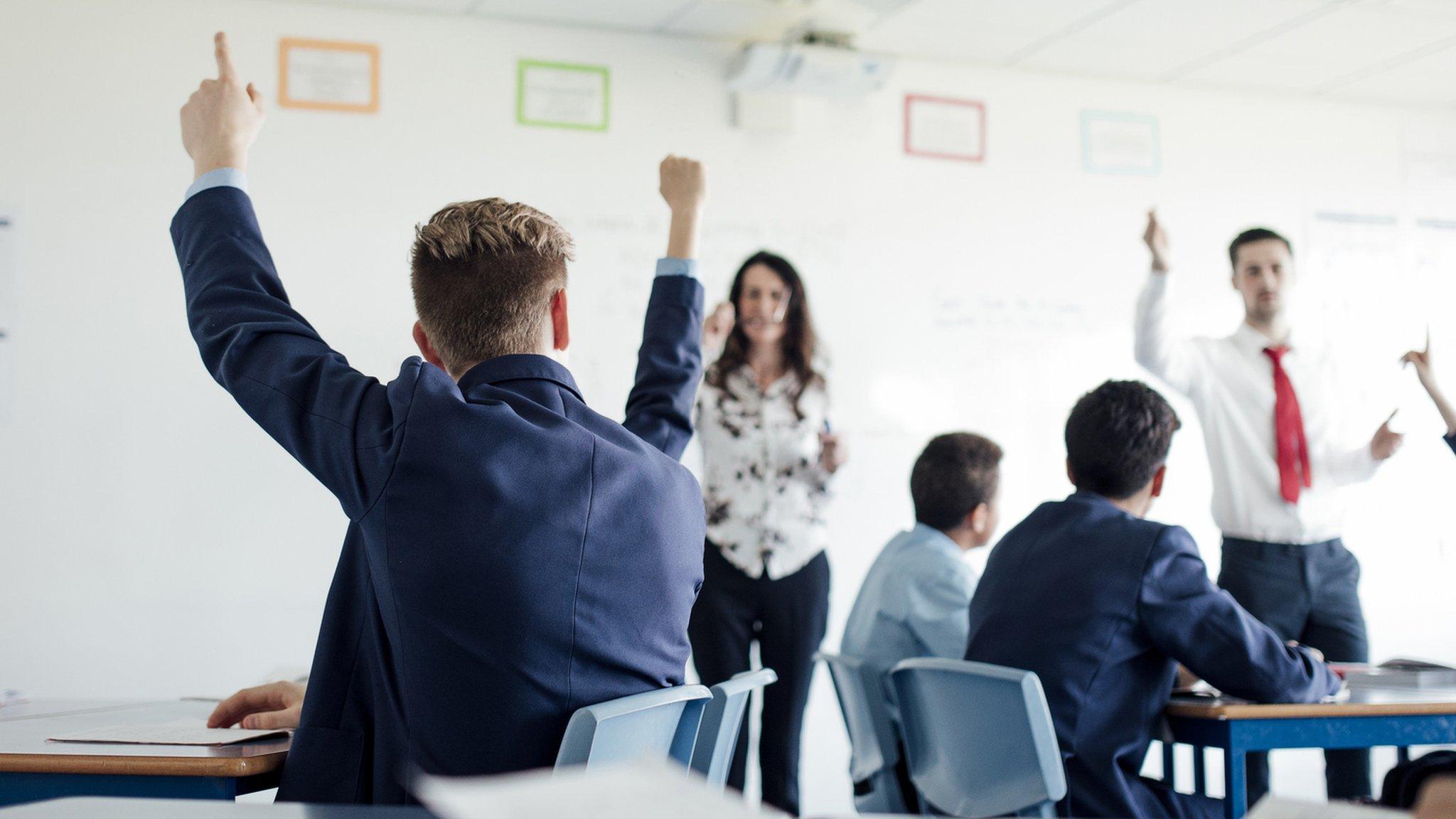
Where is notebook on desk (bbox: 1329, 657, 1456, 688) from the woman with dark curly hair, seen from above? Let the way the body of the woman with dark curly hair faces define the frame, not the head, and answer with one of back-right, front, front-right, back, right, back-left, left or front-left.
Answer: front-left

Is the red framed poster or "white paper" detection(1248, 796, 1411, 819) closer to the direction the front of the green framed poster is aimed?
the white paper

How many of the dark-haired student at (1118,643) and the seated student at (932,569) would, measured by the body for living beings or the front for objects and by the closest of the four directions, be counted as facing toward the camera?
0

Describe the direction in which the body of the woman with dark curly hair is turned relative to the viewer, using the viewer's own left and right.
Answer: facing the viewer

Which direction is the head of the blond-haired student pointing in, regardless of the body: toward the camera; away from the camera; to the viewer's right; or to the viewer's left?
away from the camera

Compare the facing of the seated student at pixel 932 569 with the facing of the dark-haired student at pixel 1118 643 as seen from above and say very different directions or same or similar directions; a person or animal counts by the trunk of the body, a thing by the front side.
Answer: same or similar directions

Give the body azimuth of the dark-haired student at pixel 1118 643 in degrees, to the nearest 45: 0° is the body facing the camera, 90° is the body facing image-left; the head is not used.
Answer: approximately 225°

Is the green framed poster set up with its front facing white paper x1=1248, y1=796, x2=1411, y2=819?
yes

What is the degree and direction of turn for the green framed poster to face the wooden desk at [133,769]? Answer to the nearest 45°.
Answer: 0° — it already faces it

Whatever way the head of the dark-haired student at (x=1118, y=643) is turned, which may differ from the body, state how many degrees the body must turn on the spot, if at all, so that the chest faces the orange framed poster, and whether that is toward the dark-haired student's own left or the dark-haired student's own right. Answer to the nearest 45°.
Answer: approximately 90° to the dark-haired student's own left

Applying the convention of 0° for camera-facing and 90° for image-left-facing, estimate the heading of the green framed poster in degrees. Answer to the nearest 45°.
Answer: approximately 0°

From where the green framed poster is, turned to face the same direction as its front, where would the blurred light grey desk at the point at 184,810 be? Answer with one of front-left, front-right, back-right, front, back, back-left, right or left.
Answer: front

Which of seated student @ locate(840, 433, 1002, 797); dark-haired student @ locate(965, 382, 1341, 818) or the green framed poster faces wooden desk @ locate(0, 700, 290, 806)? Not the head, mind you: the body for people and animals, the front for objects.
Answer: the green framed poster

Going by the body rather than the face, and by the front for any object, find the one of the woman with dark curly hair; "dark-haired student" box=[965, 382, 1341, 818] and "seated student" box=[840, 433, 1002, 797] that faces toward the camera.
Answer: the woman with dark curly hair

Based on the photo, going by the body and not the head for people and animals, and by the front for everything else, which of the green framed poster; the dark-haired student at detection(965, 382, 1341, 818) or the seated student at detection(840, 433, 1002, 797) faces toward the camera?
the green framed poster

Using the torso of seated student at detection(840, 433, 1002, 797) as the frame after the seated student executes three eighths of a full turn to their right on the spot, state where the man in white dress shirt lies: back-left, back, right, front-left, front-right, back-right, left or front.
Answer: back-left

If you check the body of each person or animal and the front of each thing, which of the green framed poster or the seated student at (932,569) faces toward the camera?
the green framed poster
